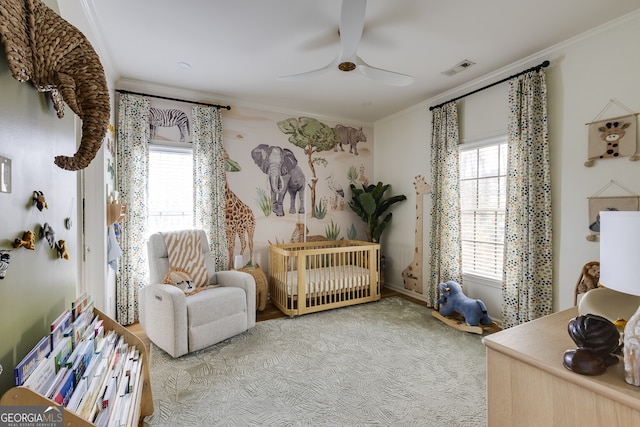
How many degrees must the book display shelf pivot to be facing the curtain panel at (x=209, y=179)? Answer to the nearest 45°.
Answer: approximately 90° to its left

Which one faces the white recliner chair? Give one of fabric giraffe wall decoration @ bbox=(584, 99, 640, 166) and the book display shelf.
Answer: the fabric giraffe wall decoration

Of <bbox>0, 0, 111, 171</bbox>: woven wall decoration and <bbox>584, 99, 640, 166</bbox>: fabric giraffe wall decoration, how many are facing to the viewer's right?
1

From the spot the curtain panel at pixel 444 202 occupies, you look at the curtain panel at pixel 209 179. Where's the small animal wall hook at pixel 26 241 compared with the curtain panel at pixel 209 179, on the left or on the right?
left

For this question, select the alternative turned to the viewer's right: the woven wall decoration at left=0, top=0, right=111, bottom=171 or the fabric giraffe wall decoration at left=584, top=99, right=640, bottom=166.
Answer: the woven wall decoration at left=0, top=0, right=111, bottom=171

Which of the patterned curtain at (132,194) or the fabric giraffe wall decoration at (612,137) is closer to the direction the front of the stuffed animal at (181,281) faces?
the fabric giraffe wall decoration

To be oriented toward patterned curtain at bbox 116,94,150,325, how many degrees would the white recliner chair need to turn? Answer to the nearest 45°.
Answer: approximately 180°

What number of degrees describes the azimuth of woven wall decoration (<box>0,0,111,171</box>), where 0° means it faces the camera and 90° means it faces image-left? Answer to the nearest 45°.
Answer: approximately 270°

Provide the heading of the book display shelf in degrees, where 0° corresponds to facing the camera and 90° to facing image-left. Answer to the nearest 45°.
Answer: approximately 315°

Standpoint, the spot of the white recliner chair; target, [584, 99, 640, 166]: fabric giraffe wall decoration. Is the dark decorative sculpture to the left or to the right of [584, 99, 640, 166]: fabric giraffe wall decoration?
right

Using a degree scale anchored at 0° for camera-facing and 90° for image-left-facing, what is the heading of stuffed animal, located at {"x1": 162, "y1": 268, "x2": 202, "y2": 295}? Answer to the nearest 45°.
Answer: approximately 315°
